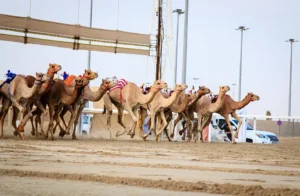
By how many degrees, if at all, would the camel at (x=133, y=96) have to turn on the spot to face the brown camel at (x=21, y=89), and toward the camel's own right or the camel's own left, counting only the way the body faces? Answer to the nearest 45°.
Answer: approximately 135° to the camel's own right

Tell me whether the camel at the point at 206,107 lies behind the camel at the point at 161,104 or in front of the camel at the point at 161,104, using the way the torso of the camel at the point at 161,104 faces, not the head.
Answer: in front

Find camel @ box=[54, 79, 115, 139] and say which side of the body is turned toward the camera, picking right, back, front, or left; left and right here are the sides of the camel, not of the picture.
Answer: right

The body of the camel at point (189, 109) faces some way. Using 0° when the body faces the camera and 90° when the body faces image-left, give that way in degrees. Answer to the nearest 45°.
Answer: approximately 270°

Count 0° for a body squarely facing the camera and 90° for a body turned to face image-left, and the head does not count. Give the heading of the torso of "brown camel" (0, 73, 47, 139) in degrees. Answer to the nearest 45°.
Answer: approximately 270°

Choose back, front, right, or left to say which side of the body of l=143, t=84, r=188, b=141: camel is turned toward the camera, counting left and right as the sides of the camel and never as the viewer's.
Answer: right

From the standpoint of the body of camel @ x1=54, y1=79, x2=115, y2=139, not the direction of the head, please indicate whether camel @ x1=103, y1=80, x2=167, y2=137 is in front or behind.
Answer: in front
